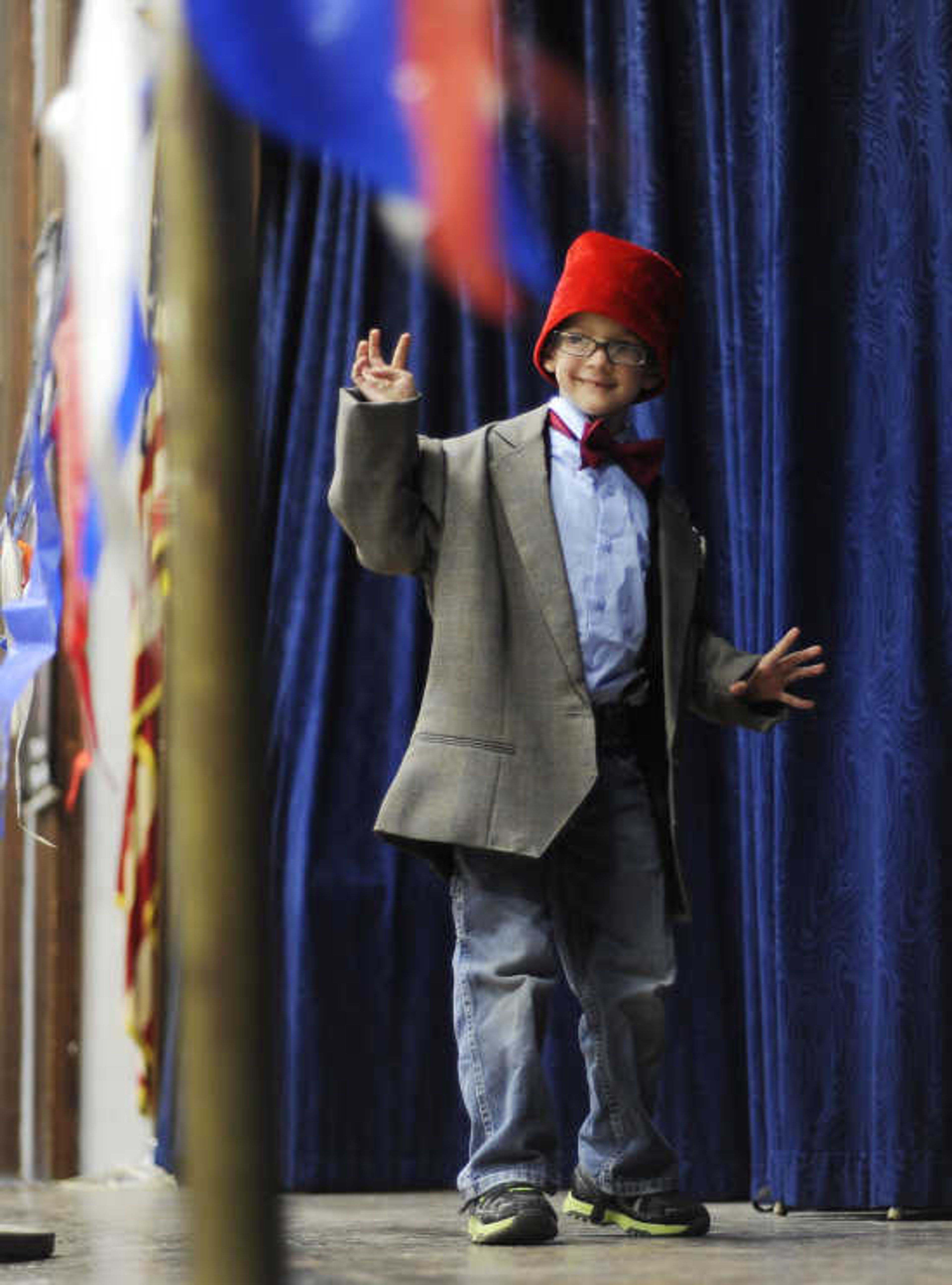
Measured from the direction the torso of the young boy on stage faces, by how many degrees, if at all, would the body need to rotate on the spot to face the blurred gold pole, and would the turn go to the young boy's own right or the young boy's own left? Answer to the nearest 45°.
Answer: approximately 45° to the young boy's own right
